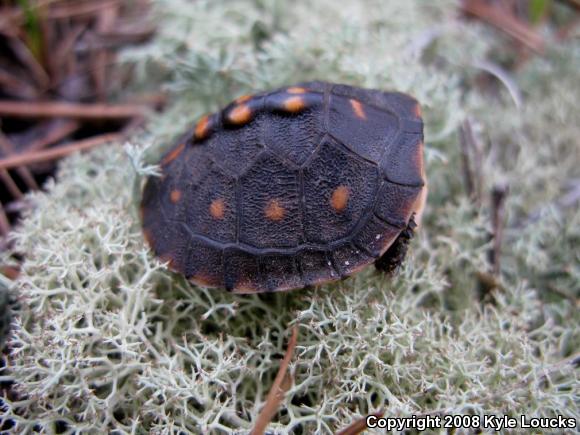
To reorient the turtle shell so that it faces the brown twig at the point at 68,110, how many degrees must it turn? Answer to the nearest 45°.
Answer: approximately 135° to its left

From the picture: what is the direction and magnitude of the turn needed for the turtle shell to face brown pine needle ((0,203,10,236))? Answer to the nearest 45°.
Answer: approximately 135° to its left

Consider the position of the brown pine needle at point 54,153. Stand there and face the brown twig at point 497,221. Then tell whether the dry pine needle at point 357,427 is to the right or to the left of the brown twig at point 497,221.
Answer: right

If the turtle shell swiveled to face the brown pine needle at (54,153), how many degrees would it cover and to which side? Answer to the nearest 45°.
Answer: approximately 135° to its left

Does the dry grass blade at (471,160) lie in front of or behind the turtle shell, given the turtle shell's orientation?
in front

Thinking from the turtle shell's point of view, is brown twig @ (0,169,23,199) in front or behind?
behind

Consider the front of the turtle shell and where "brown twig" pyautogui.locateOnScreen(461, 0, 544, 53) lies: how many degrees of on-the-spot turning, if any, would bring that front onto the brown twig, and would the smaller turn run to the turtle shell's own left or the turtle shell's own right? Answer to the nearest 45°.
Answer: approximately 45° to the turtle shell's own left

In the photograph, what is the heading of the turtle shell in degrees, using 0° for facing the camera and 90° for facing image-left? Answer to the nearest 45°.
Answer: approximately 270°
